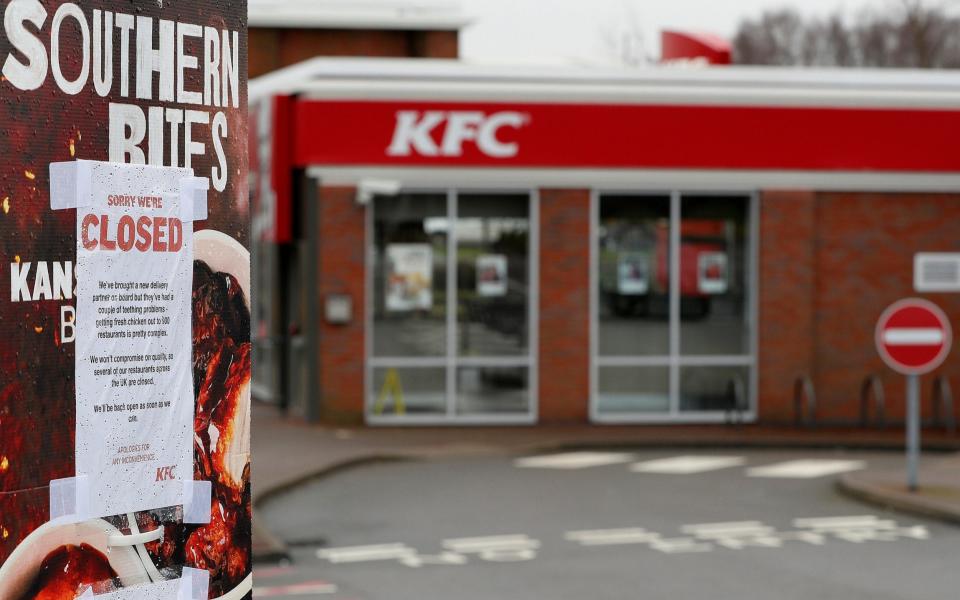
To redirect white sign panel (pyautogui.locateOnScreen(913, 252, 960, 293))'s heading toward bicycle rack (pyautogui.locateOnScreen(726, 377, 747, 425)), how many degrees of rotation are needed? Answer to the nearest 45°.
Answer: approximately 135° to its right

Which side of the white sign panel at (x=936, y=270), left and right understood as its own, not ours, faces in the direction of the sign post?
front

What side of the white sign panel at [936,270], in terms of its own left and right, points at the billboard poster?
front

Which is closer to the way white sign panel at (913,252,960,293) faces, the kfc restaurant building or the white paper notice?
the white paper notice

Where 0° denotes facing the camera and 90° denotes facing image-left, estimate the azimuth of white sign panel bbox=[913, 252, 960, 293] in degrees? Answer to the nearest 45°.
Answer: approximately 0°

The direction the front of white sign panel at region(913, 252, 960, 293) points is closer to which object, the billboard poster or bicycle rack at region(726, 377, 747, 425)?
the billboard poster

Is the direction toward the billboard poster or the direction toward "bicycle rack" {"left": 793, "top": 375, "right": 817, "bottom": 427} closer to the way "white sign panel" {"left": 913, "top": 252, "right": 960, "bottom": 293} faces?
the billboard poster
